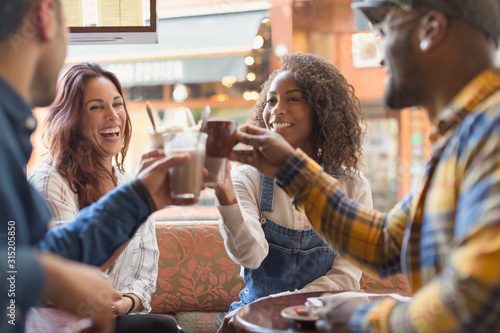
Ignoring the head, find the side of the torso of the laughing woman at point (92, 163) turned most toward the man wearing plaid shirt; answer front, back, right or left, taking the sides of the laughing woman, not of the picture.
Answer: front

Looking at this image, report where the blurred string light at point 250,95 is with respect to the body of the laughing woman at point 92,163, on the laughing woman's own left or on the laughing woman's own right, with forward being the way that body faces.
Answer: on the laughing woman's own left

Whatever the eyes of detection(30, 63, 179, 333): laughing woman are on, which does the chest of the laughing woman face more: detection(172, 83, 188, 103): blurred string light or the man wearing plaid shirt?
the man wearing plaid shirt

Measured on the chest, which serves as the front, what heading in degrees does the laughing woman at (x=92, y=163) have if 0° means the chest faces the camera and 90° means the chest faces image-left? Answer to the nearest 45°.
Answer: approximately 315°

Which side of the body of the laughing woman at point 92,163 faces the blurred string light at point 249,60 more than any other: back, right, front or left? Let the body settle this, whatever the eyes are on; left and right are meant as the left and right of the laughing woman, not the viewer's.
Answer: left

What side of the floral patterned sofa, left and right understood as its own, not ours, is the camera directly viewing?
front

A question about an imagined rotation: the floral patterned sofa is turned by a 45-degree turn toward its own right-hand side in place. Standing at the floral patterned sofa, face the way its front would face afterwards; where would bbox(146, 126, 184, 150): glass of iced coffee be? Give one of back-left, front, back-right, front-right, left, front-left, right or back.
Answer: front-left

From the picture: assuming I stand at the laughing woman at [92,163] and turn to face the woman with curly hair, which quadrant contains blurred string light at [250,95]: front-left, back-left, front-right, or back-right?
front-left

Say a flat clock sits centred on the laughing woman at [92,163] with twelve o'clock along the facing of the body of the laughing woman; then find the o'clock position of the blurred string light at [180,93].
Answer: The blurred string light is roughly at 8 o'clock from the laughing woman.

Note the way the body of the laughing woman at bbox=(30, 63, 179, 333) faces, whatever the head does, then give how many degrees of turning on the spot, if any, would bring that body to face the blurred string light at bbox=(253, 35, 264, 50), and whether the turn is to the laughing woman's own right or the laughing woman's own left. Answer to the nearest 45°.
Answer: approximately 90° to the laughing woman's own left

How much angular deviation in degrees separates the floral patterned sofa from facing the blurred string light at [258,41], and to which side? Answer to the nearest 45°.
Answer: approximately 180°

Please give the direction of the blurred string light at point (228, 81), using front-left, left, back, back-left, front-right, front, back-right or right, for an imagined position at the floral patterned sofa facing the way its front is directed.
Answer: back
